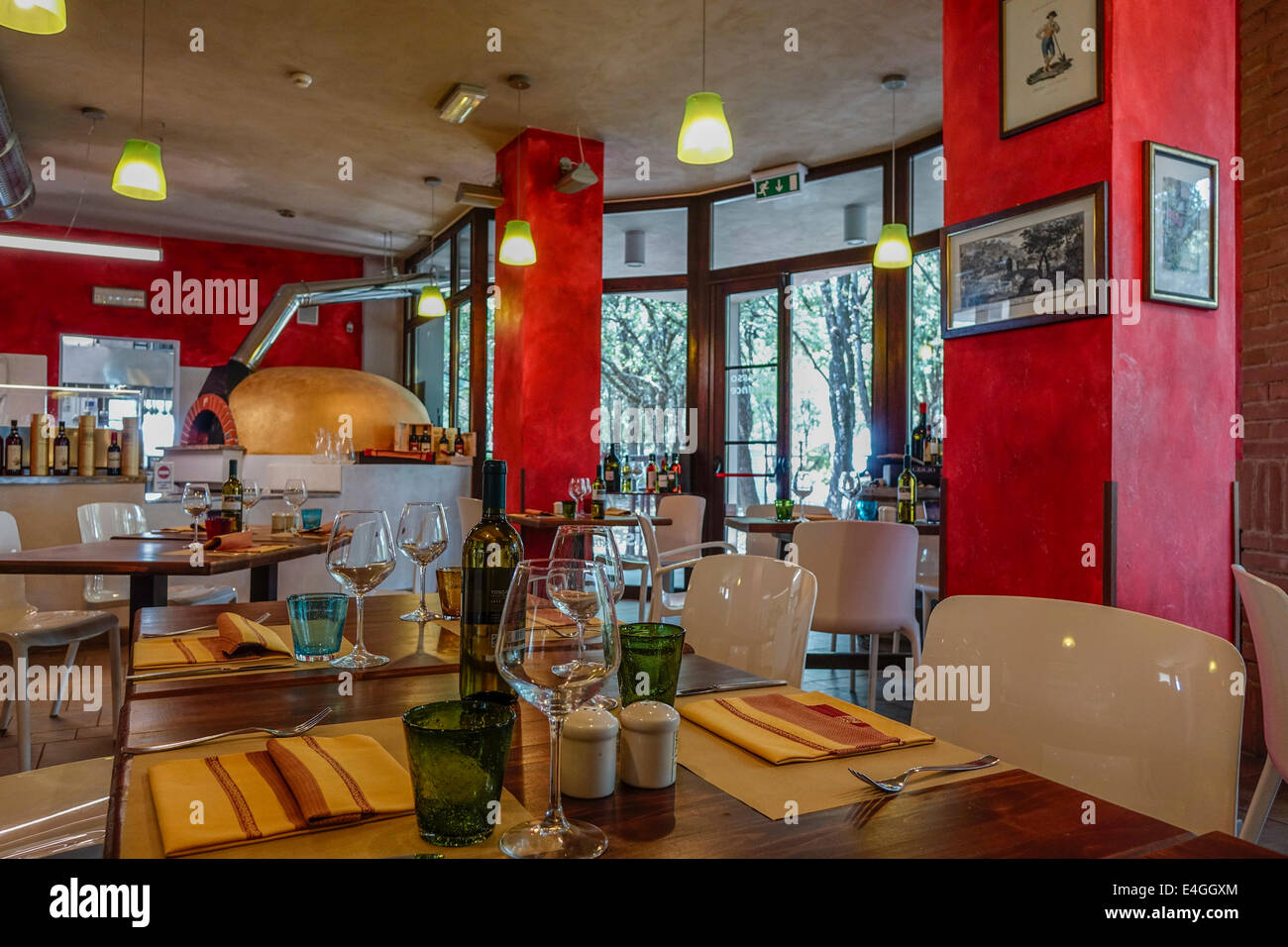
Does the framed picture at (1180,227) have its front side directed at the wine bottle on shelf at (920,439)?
no

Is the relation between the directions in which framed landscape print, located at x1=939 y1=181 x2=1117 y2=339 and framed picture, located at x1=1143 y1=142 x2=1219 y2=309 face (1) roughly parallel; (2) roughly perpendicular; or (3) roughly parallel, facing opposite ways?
roughly perpendicular

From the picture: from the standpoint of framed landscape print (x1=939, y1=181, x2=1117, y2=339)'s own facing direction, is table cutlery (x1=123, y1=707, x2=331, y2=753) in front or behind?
in front

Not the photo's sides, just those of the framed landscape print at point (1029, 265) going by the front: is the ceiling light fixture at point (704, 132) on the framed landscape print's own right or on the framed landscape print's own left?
on the framed landscape print's own right

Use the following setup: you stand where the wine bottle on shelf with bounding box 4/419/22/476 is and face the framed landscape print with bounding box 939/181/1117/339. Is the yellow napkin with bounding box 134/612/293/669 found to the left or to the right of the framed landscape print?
right

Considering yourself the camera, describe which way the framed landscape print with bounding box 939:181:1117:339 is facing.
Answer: facing the viewer and to the left of the viewer

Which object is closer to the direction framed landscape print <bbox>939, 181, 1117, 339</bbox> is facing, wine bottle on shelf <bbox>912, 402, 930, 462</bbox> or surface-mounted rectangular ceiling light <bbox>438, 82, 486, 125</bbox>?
the surface-mounted rectangular ceiling light

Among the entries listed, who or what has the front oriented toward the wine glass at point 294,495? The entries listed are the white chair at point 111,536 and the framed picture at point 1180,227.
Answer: the white chair
